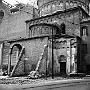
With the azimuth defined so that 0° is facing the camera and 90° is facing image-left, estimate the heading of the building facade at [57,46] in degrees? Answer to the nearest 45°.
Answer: approximately 0°
